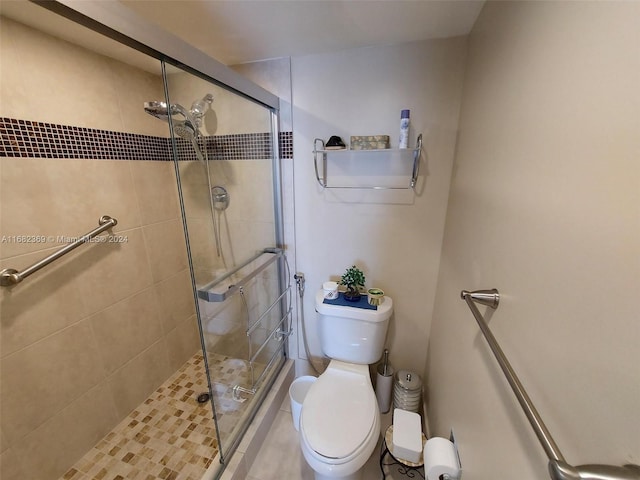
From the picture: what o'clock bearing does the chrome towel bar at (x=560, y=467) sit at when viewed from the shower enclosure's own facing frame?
The chrome towel bar is roughly at 1 o'clock from the shower enclosure.

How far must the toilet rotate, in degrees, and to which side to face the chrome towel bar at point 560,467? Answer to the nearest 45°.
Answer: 0° — it already faces it

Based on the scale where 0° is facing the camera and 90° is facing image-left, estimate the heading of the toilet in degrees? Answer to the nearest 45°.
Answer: approximately 0°

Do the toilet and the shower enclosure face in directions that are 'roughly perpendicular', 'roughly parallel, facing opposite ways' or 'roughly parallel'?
roughly perpendicular

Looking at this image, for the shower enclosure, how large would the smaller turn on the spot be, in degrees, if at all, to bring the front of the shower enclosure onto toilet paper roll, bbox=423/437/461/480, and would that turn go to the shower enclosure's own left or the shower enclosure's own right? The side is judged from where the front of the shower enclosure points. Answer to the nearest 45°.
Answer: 0° — it already faces it

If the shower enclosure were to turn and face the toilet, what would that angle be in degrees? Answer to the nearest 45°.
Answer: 0° — it already faces it

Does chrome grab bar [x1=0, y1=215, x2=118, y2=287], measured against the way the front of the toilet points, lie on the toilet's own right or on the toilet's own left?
on the toilet's own right
